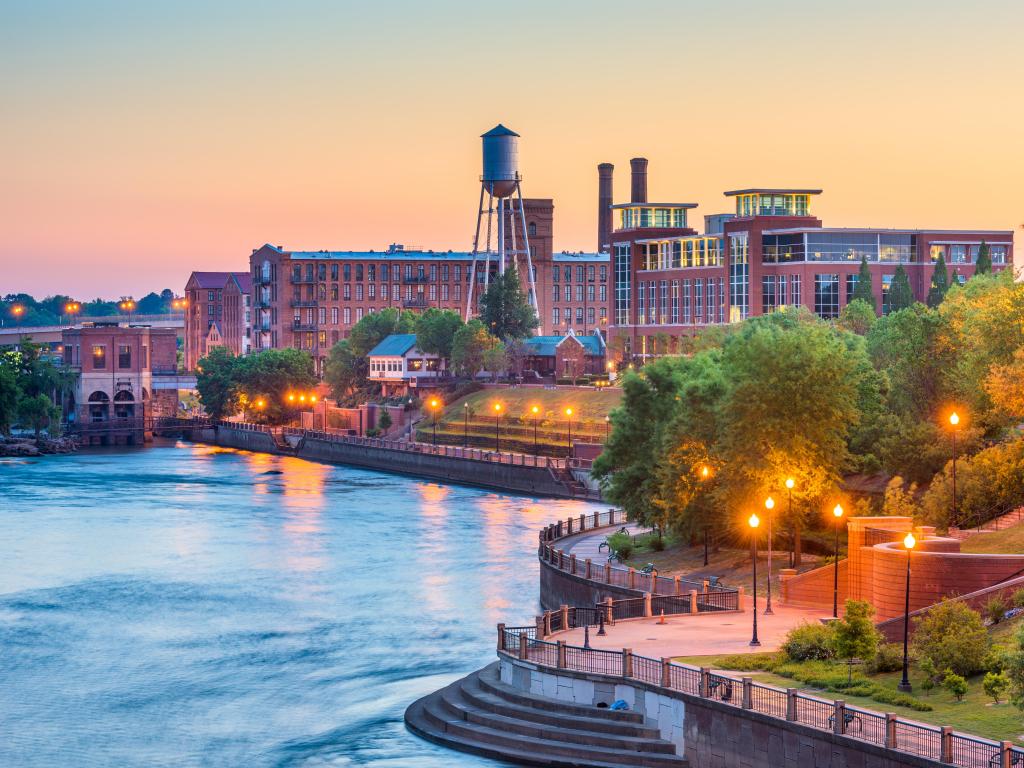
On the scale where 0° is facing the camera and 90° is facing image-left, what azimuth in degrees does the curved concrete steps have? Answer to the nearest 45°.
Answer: approximately 45°

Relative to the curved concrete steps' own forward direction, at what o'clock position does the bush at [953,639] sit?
The bush is roughly at 8 o'clock from the curved concrete steps.

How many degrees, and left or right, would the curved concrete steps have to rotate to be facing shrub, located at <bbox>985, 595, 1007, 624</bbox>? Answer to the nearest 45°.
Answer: approximately 135° to its left

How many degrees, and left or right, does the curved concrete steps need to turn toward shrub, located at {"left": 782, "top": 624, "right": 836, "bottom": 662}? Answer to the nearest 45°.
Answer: approximately 135° to its left

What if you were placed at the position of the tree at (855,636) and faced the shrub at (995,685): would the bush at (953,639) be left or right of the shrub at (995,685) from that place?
left

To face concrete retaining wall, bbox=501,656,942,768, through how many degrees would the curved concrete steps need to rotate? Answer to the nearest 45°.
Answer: approximately 90° to its left

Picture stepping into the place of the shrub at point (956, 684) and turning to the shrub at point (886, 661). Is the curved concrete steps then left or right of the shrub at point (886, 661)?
left

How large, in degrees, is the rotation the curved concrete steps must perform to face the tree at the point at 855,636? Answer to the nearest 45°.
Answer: approximately 135° to its left

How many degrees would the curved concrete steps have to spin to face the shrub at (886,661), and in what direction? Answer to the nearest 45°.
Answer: approximately 135° to its left
